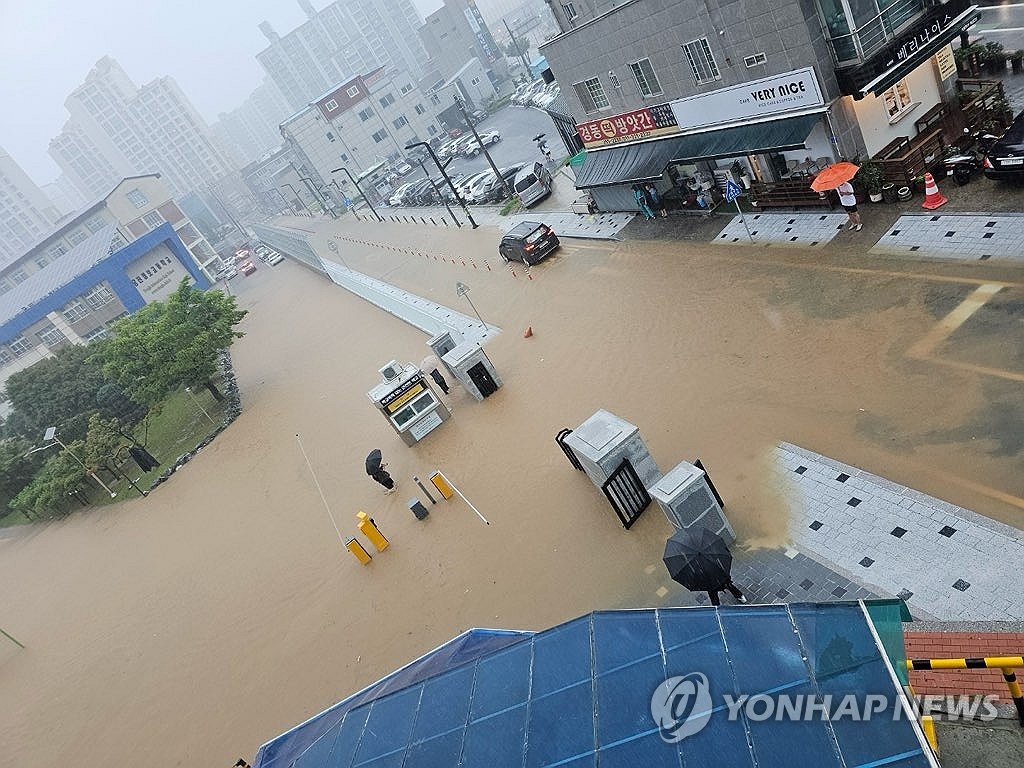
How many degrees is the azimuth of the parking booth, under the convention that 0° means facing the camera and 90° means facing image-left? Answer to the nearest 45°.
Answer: approximately 0°

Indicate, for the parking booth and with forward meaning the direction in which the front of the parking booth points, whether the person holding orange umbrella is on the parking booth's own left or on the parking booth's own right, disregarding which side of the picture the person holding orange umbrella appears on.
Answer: on the parking booth's own left

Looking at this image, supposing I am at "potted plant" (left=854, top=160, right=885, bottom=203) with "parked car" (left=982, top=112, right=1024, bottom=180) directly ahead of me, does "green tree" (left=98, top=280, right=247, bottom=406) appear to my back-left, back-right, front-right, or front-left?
back-right

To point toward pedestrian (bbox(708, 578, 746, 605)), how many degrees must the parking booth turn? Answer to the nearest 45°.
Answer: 0° — it already faces them

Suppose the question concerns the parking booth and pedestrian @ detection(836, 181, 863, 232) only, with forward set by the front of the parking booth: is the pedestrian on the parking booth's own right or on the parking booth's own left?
on the parking booth's own left

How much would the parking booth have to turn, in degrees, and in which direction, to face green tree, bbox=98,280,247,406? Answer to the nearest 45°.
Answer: approximately 135° to its right

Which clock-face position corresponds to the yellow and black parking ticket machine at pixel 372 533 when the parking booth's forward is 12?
The yellow and black parking ticket machine is roughly at 1 o'clock from the parking booth.

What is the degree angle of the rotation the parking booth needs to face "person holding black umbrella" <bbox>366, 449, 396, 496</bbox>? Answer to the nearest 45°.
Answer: approximately 45° to its right

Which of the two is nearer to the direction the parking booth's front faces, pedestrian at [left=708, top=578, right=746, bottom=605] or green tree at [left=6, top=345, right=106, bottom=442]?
the pedestrian

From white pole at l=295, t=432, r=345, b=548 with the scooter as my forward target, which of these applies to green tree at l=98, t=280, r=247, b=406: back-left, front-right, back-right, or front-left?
back-left

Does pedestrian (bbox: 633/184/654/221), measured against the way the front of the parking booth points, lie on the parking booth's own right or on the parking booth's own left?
on the parking booth's own left

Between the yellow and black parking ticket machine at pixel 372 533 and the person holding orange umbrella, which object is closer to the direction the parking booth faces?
the yellow and black parking ticket machine
